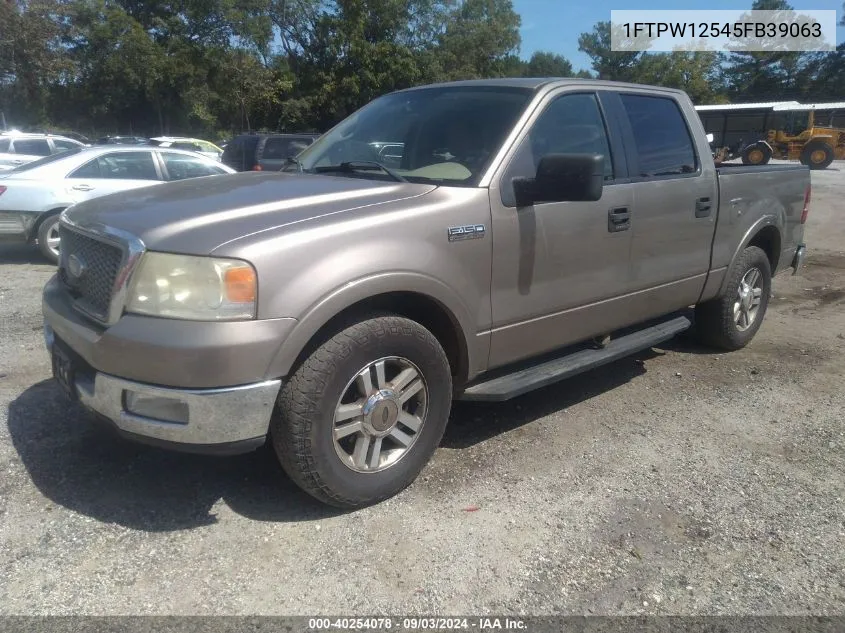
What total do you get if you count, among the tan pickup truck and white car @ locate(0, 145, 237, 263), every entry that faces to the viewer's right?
1

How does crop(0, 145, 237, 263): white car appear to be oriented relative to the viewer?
to the viewer's right

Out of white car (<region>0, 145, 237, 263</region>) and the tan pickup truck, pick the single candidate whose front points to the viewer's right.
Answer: the white car

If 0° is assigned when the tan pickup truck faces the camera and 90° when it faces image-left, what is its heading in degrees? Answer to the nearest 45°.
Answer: approximately 45°

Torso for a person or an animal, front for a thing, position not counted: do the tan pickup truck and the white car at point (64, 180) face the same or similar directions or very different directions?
very different directions

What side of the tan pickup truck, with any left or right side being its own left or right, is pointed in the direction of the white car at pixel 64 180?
right

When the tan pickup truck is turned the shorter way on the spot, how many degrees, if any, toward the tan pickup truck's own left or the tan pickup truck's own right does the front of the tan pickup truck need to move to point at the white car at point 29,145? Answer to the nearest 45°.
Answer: approximately 90° to the tan pickup truck's own right
